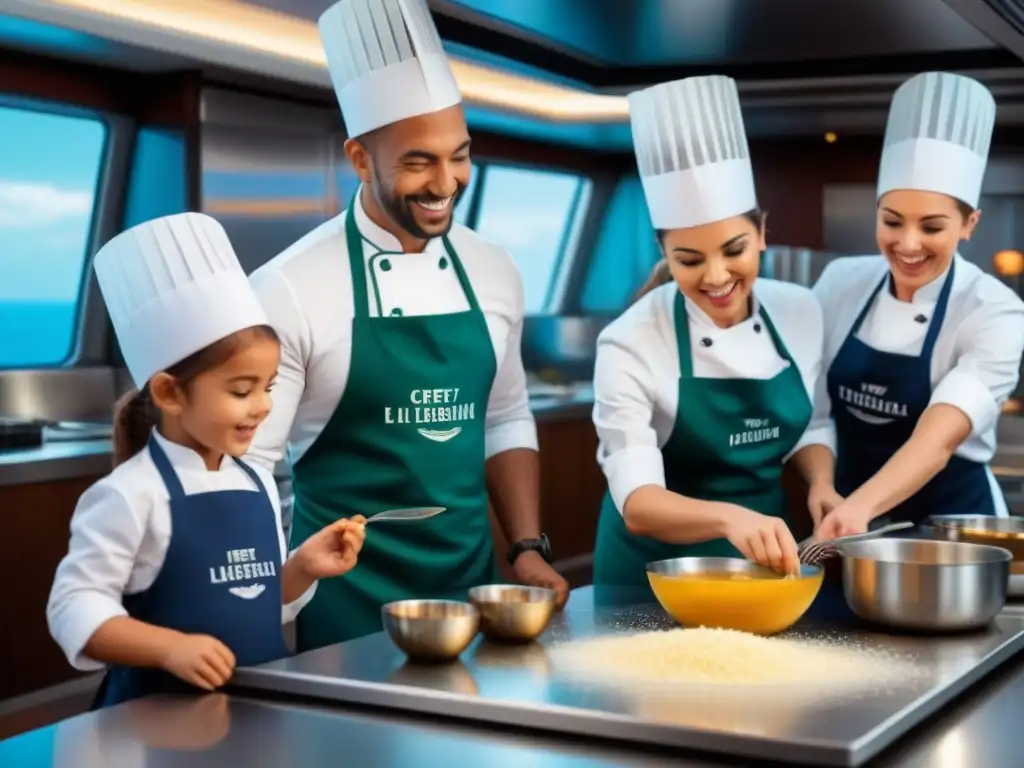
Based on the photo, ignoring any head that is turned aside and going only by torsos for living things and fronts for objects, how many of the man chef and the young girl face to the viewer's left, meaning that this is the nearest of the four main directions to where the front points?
0

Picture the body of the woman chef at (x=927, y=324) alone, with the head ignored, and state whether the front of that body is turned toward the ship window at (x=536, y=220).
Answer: no

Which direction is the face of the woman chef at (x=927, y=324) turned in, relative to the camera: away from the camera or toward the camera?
toward the camera

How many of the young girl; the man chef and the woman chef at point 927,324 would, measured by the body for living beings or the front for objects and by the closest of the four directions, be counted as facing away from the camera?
0

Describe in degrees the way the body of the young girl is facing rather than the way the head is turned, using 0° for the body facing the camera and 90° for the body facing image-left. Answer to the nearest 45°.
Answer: approximately 315°

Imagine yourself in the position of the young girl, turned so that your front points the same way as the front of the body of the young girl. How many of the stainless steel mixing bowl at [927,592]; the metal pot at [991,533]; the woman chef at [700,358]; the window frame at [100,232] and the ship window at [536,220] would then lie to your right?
0

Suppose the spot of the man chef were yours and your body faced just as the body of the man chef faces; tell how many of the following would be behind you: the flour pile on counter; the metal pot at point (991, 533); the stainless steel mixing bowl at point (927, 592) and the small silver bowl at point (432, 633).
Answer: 0

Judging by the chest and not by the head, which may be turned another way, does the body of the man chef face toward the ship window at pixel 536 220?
no

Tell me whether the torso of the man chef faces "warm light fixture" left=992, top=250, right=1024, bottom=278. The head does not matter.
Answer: no

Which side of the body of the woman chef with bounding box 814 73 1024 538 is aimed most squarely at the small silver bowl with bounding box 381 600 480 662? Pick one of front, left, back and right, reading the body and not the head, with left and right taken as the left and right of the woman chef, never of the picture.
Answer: front

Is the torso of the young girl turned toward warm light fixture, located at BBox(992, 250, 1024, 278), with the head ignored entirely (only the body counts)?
no

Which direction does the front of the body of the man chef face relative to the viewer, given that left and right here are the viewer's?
facing the viewer and to the right of the viewer

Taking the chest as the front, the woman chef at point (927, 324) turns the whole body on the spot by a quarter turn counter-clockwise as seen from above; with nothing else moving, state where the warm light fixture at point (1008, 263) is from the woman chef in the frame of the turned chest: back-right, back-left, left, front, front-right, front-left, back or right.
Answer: back-left

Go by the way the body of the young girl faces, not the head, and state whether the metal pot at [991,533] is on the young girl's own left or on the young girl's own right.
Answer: on the young girl's own left

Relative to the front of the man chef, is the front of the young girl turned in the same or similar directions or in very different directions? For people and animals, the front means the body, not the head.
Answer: same or similar directions

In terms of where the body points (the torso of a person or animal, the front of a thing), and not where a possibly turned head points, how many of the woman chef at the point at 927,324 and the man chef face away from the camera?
0

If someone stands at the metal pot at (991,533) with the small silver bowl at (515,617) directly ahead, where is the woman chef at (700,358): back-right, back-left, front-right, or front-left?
front-right

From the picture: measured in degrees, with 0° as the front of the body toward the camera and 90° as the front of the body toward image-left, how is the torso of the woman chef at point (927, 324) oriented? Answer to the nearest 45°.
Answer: approximately 45°
